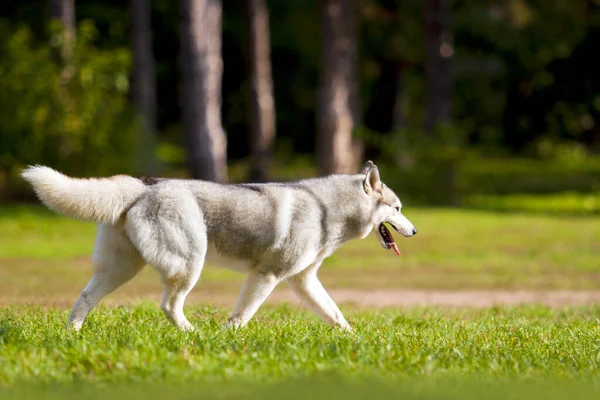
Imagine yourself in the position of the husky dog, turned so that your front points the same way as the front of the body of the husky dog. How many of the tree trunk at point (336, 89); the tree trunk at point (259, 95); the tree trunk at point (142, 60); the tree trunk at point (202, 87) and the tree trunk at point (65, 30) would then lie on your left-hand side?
5

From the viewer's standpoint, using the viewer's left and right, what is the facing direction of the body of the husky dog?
facing to the right of the viewer

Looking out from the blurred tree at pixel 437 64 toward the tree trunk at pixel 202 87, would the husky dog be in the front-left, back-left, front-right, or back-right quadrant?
front-left

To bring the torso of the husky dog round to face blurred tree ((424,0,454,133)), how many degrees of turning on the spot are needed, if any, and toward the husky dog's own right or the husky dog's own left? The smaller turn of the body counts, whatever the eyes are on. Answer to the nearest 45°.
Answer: approximately 90° to the husky dog's own left

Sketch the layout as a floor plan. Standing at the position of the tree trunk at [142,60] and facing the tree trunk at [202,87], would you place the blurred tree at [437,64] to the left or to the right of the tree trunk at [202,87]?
left

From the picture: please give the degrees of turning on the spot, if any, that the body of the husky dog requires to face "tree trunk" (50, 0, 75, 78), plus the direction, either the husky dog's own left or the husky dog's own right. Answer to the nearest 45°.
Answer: approximately 90° to the husky dog's own left

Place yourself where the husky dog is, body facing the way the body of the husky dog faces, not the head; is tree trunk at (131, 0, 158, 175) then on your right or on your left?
on your left

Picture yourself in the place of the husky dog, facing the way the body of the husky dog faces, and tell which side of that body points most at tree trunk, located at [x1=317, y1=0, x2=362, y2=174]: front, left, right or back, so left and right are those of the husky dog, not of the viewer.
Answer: left

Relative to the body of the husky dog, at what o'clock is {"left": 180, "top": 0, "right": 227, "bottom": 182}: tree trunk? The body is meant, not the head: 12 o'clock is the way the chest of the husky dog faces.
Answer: The tree trunk is roughly at 9 o'clock from the husky dog.

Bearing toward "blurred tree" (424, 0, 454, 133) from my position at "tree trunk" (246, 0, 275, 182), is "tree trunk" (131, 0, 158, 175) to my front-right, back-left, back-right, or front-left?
back-left

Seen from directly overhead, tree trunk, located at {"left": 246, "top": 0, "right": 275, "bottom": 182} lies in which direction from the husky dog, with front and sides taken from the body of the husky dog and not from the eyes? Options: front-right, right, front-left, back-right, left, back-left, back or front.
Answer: left
